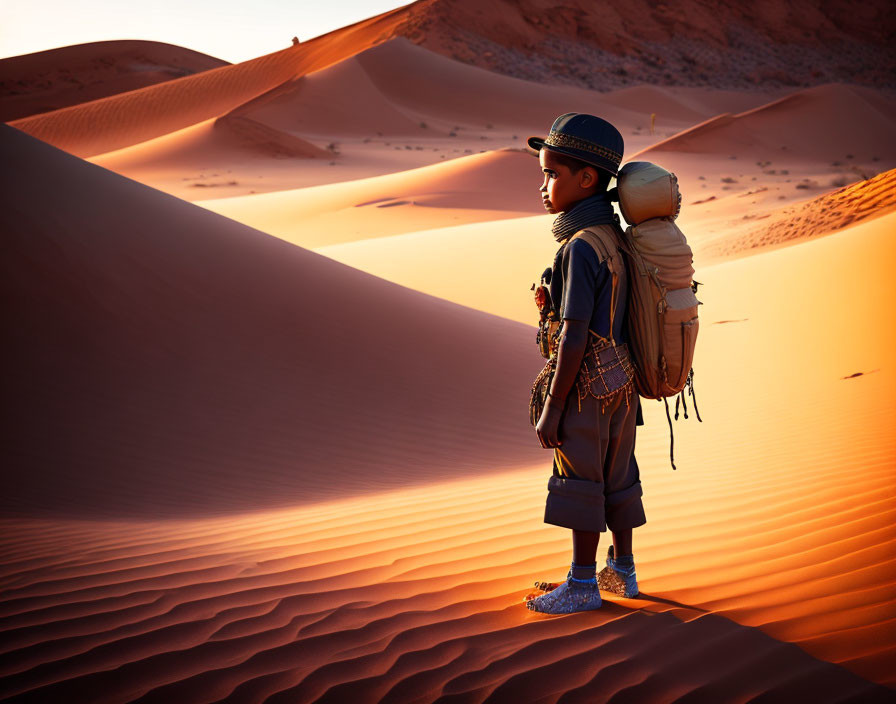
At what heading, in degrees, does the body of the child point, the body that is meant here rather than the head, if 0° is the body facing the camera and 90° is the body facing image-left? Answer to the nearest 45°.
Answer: approximately 90°

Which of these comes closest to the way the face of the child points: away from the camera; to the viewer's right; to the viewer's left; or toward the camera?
to the viewer's left
